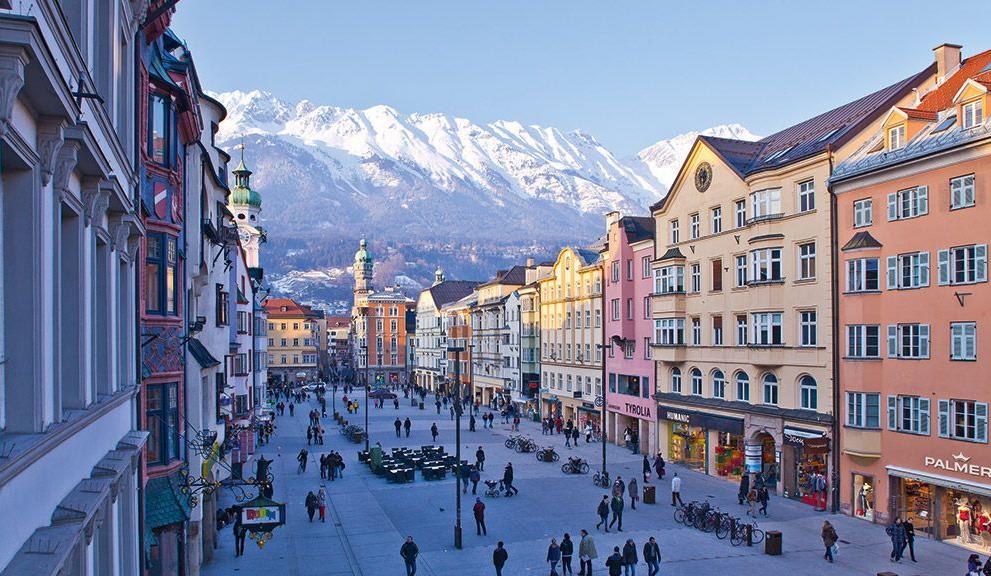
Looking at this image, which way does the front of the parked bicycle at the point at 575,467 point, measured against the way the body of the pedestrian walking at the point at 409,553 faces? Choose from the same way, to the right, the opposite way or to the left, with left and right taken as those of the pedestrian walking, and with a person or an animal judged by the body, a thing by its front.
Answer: to the right

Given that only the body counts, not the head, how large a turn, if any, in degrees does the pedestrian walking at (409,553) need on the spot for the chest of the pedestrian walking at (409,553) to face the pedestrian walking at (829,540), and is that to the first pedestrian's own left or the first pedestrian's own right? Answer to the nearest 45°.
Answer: approximately 90° to the first pedestrian's own left

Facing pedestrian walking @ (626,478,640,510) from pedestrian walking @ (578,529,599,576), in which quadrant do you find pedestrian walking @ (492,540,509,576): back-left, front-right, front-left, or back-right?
back-left

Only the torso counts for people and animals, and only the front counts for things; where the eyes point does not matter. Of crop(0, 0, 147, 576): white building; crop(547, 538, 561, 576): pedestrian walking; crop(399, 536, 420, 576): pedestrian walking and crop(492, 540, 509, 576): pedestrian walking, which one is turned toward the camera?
crop(399, 536, 420, 576): pedestrian walking

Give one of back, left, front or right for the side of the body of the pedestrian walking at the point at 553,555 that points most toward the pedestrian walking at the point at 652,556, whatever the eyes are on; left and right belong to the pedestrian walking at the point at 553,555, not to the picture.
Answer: left

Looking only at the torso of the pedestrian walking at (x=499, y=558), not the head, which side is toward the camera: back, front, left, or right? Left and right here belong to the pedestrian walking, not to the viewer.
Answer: back

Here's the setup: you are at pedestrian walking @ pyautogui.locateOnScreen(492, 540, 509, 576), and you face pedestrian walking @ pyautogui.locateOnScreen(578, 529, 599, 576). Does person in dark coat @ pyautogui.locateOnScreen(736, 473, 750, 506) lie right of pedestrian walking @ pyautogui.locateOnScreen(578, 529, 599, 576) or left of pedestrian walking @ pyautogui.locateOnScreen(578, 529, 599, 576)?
left

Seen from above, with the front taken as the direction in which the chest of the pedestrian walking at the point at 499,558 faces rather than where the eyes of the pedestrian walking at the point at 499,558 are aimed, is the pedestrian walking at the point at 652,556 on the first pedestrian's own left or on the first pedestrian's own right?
on the first pedestrian's own right

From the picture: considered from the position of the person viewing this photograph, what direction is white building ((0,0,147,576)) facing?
facing to the right of the viewer
